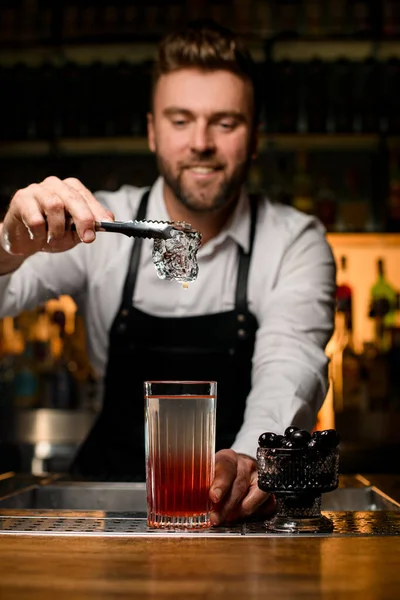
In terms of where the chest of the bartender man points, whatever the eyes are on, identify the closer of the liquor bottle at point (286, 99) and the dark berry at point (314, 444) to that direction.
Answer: the dark berry

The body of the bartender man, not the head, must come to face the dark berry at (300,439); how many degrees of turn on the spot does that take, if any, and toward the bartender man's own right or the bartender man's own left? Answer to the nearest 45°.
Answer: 0° — they already face it

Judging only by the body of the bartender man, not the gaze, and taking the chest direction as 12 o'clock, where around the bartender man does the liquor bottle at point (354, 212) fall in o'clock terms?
The liquor bottle is roughly at 7 o'clock from the bartender man.

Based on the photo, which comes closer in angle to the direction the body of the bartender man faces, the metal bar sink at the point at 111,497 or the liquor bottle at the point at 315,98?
the metal bar sink

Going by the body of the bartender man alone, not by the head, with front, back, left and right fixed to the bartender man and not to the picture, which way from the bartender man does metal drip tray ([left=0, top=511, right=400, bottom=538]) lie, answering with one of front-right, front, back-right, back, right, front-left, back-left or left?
front

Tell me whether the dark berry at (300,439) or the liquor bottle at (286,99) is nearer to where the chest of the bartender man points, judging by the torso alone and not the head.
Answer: the dark berry

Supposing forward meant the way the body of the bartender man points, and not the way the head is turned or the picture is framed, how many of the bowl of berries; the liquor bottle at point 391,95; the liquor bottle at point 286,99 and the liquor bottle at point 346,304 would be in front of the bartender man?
1

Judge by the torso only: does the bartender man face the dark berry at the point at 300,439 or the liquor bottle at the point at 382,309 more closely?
the dark berry

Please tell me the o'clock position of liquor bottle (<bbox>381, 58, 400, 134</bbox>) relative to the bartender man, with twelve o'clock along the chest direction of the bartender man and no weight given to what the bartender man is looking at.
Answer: The liquor bottle is roughly at 7 o'clock from the bartender man.

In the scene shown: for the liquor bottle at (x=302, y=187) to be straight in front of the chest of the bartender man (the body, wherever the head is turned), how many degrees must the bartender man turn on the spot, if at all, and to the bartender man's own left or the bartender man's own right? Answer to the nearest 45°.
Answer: approximately 180°

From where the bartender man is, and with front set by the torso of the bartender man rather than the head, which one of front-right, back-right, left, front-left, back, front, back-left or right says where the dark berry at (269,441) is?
front

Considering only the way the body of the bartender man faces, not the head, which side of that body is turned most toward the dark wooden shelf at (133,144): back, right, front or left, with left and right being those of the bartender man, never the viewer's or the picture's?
back

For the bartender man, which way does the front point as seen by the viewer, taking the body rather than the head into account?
toward the camera

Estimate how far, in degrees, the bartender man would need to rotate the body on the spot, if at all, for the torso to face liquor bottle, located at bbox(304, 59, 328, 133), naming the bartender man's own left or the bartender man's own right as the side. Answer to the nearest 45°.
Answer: approximately 180°

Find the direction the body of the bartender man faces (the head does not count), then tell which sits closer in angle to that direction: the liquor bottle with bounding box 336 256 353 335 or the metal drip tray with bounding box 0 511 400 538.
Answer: the metal drip tray

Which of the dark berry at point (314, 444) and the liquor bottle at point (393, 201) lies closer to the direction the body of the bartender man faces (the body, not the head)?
the dark berry
